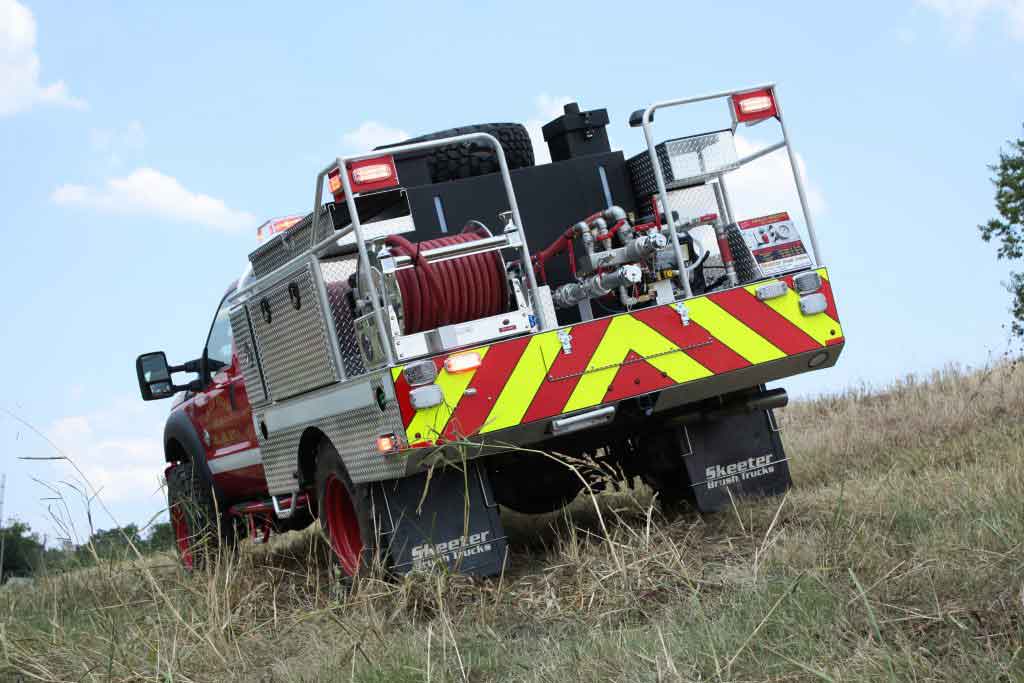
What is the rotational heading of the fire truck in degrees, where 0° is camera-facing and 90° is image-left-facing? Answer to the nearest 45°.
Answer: approximately 135°
